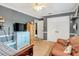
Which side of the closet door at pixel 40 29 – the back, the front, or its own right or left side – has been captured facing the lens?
front
